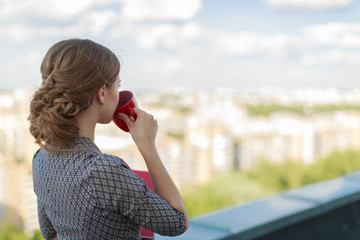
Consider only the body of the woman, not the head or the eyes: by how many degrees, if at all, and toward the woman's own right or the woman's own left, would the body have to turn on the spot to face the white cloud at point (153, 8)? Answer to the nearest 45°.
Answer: approximately 45° to the woman's own left

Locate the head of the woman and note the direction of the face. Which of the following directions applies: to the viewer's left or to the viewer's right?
to the viewer's right

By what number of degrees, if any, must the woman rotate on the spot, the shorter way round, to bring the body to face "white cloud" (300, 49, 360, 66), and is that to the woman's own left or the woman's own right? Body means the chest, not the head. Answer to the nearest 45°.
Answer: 0° — they already face it

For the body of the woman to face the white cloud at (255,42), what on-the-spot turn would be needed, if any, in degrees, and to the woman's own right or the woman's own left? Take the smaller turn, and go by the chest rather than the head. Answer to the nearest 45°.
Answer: approximately 45° to the woman's own left

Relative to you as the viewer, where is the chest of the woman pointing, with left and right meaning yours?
facing away from the viewer and to the right of the viewer

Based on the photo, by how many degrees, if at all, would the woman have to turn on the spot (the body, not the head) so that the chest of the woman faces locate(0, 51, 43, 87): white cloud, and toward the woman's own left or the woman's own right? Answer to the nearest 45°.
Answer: approximately 45° to the woman's own left
